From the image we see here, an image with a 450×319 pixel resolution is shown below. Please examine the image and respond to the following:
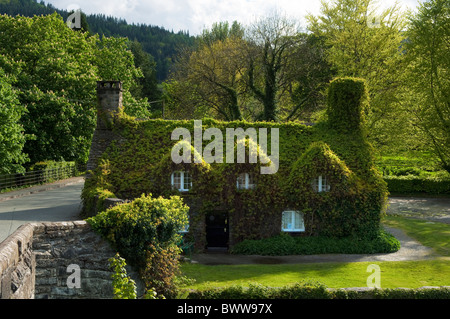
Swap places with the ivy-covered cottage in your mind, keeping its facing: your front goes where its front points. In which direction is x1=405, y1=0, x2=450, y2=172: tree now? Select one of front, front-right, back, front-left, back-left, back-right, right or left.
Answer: back-left

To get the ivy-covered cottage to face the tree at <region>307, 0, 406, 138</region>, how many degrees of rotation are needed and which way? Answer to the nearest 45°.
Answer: approximately 135° to its left

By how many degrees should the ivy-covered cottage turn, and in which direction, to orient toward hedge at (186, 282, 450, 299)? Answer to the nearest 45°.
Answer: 0° — it already faces it

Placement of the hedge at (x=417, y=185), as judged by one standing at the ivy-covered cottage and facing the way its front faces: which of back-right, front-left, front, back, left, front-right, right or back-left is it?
back-left

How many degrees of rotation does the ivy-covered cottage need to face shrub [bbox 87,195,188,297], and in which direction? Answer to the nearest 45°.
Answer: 0° — it already faces it

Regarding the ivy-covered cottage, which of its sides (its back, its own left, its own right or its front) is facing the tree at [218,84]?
back

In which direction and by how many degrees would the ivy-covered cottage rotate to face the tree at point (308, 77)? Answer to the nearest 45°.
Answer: approximately 180°

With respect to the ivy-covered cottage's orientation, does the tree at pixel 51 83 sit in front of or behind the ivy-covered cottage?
behind

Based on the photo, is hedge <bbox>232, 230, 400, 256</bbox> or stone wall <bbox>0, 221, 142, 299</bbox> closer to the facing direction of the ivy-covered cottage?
the stone wall

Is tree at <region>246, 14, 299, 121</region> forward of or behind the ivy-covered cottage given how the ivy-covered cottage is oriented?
behind
